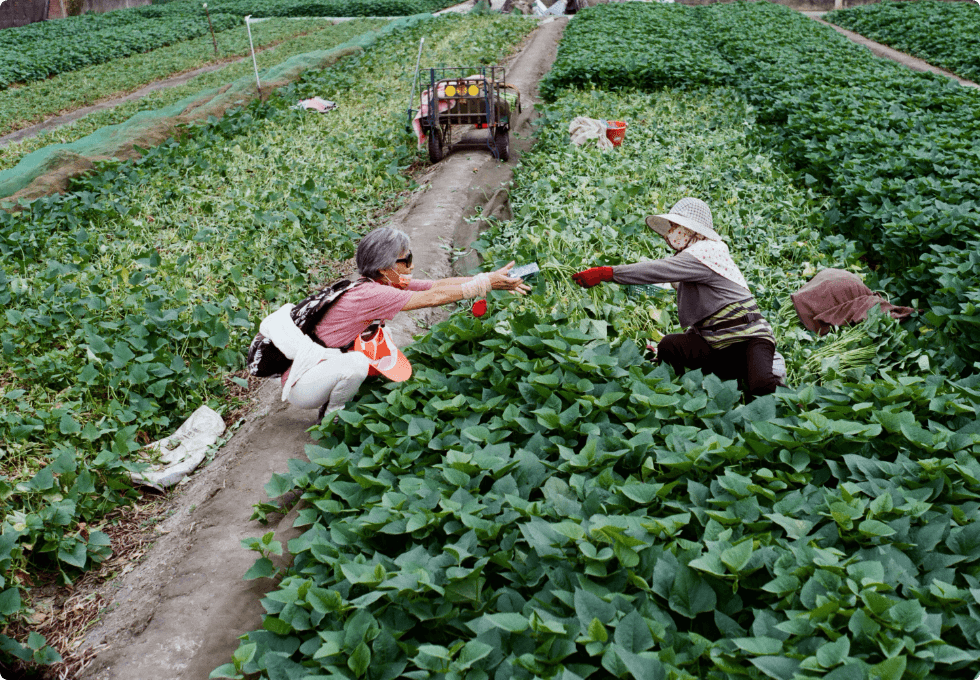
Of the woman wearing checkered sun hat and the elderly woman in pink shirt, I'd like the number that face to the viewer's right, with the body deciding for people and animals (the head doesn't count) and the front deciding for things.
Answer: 1

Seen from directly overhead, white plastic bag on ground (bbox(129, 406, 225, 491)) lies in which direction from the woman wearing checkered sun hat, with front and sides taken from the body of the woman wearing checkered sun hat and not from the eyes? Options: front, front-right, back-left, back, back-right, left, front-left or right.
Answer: front

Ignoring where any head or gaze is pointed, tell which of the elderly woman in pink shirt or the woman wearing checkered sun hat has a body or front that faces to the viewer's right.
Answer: the elderly woman in pink shirt

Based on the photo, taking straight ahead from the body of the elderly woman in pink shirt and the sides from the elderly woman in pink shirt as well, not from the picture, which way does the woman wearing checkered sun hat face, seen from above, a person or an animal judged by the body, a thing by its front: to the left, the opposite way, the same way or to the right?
the opposite way

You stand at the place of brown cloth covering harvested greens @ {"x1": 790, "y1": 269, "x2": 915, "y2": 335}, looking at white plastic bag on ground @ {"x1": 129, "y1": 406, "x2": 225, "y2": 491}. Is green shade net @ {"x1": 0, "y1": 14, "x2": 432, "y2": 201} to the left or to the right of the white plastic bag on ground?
right

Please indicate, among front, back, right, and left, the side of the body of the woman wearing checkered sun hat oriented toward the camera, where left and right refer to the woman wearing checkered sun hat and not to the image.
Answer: left

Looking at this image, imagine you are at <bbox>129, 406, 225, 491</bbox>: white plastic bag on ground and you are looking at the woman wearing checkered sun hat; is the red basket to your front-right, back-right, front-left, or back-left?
front-left

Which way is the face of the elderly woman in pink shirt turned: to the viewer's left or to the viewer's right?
to the viewer's right

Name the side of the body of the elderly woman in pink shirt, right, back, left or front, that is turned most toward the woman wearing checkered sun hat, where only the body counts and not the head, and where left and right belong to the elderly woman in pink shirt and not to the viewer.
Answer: front

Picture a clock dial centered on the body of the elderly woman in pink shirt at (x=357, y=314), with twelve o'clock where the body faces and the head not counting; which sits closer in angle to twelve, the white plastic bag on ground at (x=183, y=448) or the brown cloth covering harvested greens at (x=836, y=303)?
the brown cloth covering harvested greens

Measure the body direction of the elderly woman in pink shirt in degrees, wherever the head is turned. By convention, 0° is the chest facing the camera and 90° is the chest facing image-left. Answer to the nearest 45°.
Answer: approximately 270°

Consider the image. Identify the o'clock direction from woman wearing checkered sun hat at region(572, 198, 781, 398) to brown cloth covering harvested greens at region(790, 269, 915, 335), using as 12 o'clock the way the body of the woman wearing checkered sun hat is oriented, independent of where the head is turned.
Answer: The brown cloth covering harvested greens is roughly at 4 o'clock from the woman wearing checkered sun hat.

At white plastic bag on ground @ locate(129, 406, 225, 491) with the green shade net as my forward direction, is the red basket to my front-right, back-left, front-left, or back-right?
front-right

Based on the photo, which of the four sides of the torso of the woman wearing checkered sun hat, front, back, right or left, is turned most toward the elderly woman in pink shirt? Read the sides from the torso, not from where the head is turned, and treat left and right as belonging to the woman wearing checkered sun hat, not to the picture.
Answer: front
